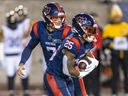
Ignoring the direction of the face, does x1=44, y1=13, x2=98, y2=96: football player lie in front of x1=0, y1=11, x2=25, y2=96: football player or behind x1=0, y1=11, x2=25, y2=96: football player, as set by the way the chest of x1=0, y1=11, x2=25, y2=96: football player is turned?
in front

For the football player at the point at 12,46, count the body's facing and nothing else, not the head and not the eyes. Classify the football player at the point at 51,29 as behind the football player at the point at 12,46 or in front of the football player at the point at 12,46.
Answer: in front

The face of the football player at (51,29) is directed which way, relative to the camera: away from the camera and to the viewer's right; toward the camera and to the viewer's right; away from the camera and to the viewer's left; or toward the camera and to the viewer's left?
toward the camera and to the viewer's right

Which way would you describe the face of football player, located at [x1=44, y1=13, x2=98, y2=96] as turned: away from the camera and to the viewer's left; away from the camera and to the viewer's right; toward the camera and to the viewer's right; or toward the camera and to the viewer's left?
toward the camera and to the viewer's right
